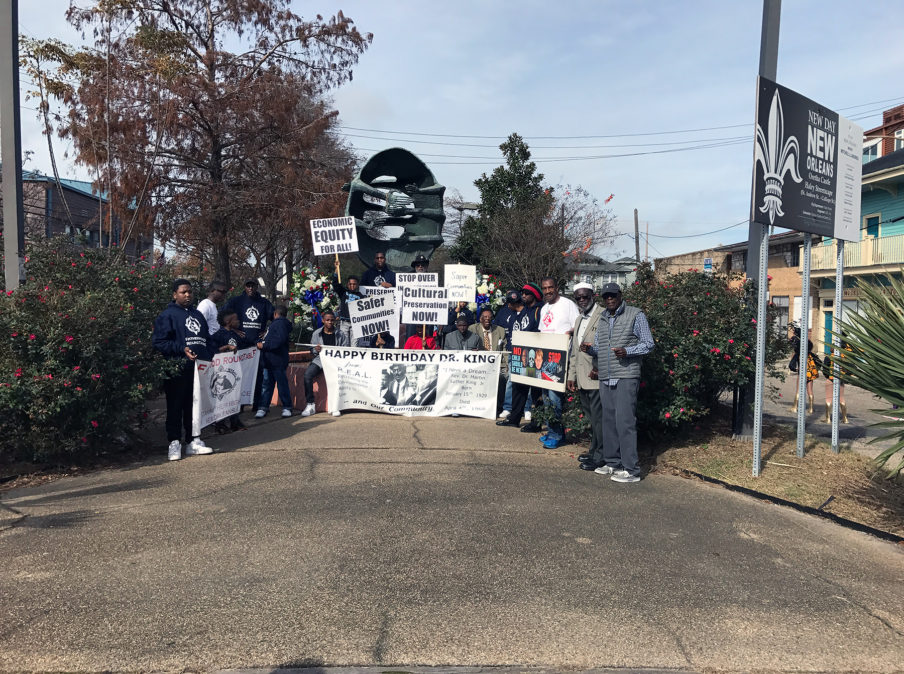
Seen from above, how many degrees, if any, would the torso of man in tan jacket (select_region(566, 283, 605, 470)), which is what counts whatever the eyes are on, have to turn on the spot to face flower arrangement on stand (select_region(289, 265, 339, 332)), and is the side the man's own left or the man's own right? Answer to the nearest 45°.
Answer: approximately 90° to the man's own right

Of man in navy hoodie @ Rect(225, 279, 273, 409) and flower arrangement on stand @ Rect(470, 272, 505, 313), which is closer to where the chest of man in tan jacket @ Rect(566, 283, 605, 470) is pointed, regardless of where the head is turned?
the man in navy hoodie

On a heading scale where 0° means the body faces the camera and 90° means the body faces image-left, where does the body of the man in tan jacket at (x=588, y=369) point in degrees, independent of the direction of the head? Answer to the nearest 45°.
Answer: approximately 45°

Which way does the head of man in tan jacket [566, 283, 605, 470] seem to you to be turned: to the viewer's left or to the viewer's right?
to the viewer's left

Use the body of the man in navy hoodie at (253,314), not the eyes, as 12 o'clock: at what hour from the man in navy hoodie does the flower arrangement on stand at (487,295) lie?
The flower arrangement on stand is roughly at 8 o'clock from the man in navy hoodie.

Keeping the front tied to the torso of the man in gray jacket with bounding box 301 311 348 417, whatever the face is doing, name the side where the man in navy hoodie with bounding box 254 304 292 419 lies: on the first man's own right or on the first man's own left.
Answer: on the first man's own right

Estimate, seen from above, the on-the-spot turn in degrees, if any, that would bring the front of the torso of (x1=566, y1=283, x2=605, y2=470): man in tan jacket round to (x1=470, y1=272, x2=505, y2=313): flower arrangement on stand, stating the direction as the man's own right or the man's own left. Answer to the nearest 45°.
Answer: approximately 135° to the man's own right

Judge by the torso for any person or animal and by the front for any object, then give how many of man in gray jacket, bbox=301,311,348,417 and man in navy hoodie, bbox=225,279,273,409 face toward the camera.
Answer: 2
